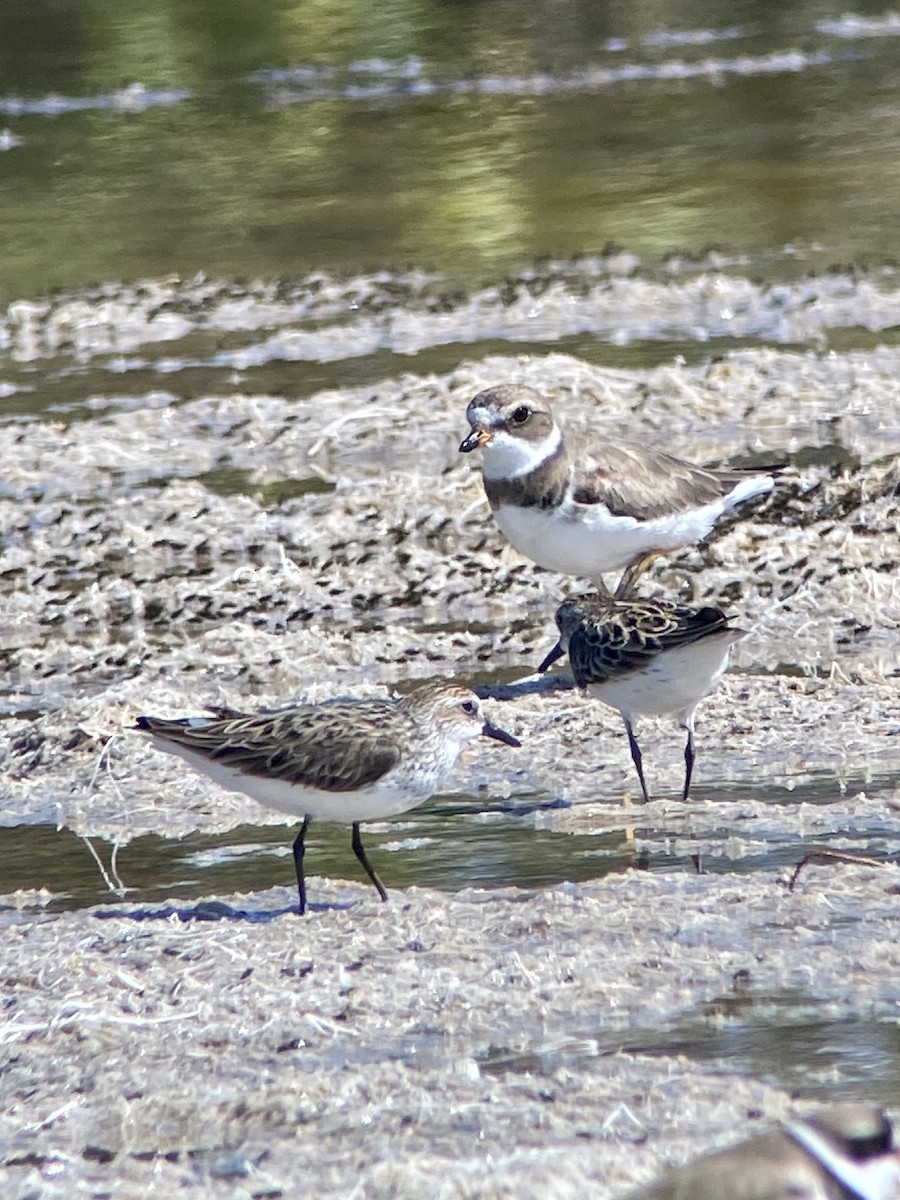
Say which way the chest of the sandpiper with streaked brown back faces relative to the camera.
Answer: to the viewer's right

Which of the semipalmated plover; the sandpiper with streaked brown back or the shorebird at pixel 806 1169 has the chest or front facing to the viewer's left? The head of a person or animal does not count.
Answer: the semipalmated plover

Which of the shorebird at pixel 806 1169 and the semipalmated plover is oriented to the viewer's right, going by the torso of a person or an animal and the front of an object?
the shorebird

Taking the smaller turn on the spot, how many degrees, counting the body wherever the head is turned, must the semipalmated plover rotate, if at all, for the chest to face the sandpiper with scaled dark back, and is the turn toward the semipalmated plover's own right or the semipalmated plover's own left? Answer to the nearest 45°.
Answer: approximately 90° to the semipalmated plover's own left

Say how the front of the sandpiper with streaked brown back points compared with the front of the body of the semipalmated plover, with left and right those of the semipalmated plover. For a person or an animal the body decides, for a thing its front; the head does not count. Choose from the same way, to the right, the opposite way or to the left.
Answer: the opposite way

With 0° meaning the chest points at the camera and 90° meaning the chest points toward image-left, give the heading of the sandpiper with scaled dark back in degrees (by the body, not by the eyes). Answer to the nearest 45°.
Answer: approximately 135°

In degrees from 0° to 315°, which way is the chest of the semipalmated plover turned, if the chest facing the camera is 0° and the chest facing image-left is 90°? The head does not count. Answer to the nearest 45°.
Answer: approximately 90°

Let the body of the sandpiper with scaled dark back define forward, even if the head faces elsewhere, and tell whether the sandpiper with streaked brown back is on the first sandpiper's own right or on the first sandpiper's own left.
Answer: on the first sandpiper's own left

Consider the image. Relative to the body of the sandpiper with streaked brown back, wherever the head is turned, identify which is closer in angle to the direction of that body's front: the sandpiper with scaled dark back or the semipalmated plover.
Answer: the sandpiper with scaled dark back

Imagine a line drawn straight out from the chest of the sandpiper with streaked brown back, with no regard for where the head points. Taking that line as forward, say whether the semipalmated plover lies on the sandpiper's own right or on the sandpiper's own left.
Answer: on the sandpiper's own left

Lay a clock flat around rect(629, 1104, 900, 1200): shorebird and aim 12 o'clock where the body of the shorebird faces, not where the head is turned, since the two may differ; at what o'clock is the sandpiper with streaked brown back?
The sandpiper with streaked brown back is roughly at 8 o'clock from the shorebird.

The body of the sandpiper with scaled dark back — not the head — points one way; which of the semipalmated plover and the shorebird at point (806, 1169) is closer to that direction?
the semipalmated plover

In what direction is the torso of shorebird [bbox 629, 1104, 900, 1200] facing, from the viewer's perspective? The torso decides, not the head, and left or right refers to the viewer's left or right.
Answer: facing to the right of the viewer

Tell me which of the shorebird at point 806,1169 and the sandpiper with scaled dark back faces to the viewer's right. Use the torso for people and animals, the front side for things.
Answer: the shorebird
